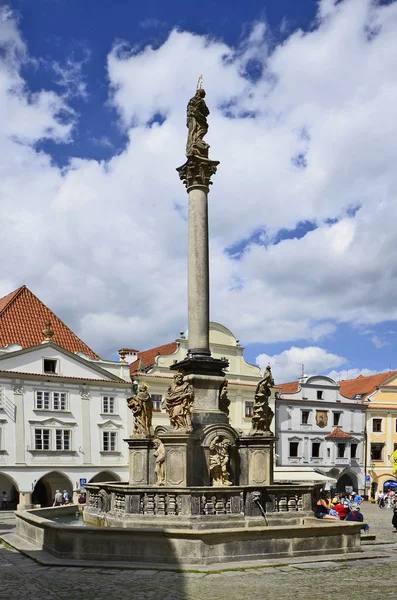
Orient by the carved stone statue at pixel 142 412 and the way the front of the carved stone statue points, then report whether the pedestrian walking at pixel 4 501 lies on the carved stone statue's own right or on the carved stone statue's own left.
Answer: on the carved stone statue's own right

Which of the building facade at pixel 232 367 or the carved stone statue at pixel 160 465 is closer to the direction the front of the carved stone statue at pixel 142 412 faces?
the carved stone statue

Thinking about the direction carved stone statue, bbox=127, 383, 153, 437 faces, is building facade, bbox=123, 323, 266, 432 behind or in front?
behind

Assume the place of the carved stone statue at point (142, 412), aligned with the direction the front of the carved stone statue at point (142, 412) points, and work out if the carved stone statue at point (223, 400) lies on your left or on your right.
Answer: on your left

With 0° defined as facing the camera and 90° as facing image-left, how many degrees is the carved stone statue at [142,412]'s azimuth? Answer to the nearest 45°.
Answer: approximately 45°
